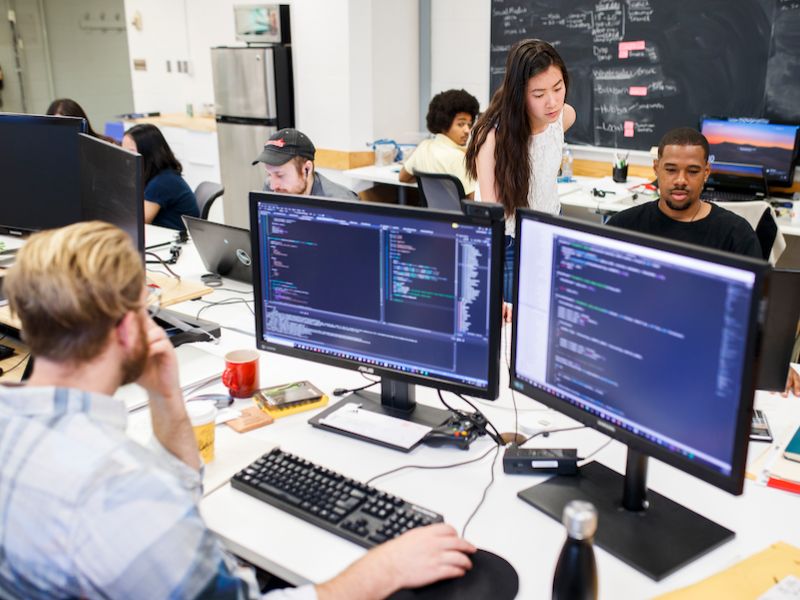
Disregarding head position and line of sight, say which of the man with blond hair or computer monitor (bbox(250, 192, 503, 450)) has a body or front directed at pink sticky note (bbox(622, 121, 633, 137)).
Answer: the man with blond hair

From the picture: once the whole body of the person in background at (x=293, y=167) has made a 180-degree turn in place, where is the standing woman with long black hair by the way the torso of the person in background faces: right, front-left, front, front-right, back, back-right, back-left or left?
front-right

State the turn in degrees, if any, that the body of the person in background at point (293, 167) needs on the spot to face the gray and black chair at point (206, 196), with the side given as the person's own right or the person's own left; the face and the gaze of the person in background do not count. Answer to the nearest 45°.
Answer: approximately 90° to the person's own right

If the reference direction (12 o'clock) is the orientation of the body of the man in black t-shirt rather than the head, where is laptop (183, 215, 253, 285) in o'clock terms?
The laptop is roughly at 2 o'clock from the man in black t-shirt.

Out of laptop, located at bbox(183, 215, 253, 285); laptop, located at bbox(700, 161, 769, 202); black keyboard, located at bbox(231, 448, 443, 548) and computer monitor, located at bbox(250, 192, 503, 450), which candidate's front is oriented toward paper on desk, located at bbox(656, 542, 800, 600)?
laptop, located at bbox(700, 161, 769, 202)

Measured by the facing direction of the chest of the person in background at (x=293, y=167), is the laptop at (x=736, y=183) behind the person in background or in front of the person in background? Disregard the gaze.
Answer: behind

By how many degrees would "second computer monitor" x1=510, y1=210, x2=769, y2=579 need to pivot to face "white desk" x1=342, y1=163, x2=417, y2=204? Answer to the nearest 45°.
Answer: approximately 90° to its right

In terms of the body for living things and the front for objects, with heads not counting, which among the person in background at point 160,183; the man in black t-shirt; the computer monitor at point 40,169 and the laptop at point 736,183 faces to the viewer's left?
the person in background

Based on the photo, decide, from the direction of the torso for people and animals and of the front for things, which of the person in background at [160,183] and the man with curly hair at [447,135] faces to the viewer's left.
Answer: the person in background

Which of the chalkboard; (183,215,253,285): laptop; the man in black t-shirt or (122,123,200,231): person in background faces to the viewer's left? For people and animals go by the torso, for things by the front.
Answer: the person in background

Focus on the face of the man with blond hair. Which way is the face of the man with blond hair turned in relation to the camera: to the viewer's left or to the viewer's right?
to the viewer's right
